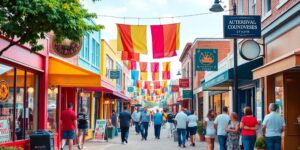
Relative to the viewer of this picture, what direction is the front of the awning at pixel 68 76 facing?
facing to the right of the viewer

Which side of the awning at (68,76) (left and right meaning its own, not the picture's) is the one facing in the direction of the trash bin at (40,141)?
right

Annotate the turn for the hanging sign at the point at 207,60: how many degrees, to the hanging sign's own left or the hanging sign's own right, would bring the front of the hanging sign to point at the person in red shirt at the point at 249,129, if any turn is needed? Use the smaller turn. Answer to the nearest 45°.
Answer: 0° — it already faces them

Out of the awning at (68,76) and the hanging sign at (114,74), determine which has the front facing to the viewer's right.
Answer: the awning

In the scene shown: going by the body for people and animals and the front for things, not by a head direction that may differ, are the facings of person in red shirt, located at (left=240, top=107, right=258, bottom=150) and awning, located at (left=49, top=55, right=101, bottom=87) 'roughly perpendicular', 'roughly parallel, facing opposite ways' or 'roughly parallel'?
roughly perpendicular
